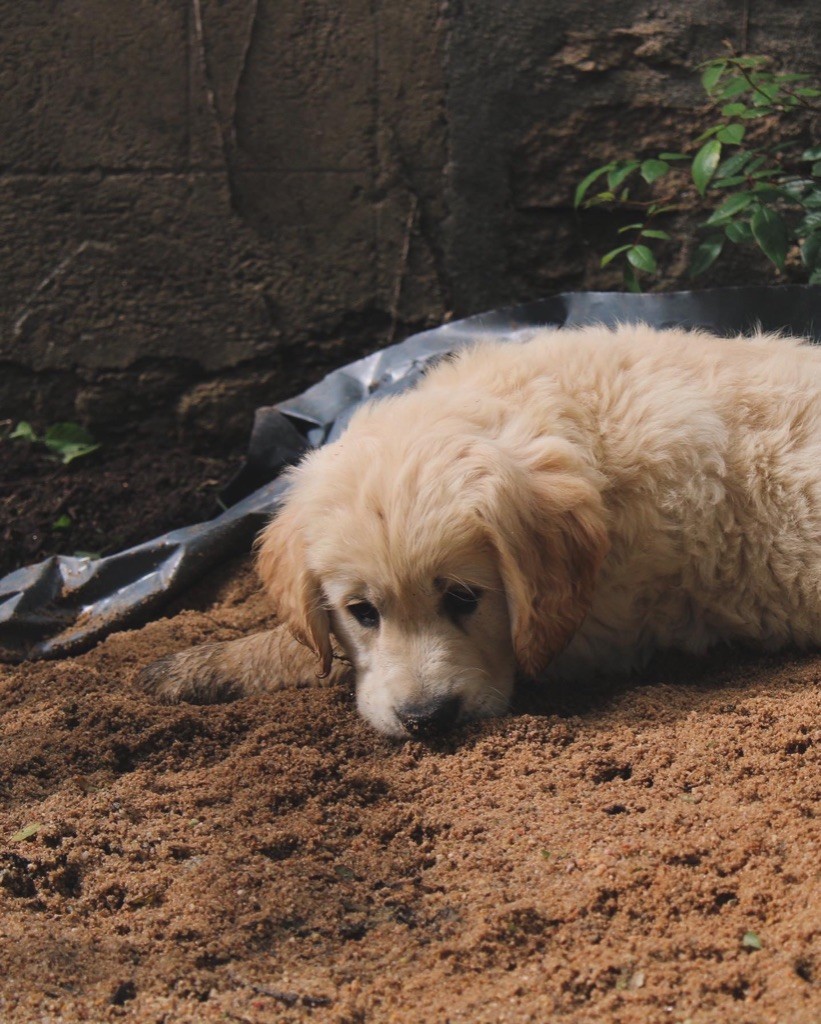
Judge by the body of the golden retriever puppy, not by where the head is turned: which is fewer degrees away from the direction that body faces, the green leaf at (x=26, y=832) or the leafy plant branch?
the green leaf

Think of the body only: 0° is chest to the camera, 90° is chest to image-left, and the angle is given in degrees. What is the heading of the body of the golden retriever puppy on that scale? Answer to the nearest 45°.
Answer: approximately 45°

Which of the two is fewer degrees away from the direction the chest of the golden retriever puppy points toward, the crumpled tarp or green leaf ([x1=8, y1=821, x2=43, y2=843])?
the green leaf

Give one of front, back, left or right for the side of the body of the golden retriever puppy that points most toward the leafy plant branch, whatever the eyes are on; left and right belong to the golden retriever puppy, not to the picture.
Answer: back

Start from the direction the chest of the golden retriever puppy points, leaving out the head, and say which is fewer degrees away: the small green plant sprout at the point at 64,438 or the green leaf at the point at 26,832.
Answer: the green leaf
